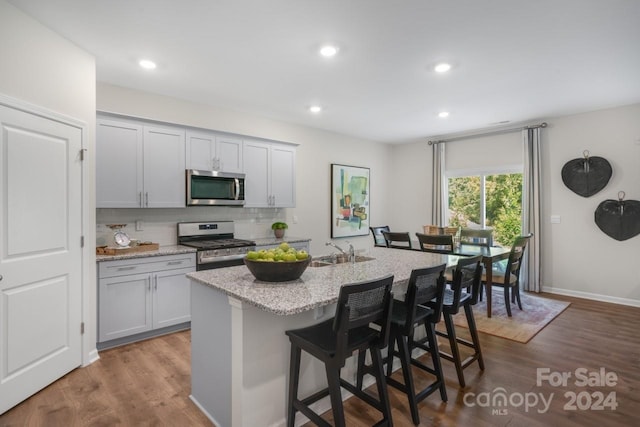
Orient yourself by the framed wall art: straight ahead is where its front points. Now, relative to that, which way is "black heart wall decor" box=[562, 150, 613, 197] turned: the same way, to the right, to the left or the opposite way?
to the right

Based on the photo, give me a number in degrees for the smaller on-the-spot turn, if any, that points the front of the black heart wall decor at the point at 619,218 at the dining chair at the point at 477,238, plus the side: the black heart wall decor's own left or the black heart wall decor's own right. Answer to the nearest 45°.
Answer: approximately 45° to the black heart wall decor's own right

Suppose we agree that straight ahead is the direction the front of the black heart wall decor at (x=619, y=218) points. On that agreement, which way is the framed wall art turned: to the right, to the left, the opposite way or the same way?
to the left

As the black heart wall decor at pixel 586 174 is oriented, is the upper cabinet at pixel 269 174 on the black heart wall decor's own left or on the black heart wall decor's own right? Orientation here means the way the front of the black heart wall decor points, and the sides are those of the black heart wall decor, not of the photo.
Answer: on the black heart wall decor's own right

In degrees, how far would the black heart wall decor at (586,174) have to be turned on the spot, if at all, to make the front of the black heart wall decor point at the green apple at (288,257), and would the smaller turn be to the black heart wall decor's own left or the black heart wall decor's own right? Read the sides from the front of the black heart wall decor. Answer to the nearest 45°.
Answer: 0° — it already faces it
